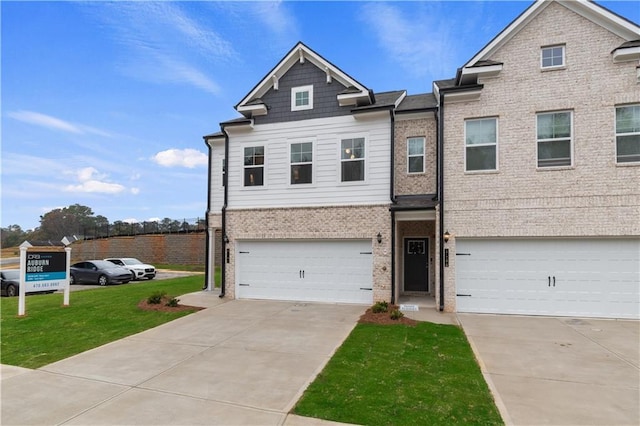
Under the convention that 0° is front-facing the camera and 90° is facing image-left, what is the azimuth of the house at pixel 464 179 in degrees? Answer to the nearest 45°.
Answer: approximately 0°

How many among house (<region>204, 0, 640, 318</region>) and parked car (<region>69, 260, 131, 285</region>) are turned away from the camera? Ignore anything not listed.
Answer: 0

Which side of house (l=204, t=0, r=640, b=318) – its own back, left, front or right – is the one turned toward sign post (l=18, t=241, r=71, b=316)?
right

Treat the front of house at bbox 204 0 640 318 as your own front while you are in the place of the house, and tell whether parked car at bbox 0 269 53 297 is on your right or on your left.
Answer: on your right

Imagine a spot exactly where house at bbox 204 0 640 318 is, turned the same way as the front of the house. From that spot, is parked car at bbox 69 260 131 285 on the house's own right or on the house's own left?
on the house's own right

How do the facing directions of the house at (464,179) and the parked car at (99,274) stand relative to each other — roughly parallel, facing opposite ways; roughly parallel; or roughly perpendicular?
roughly perpendicular
